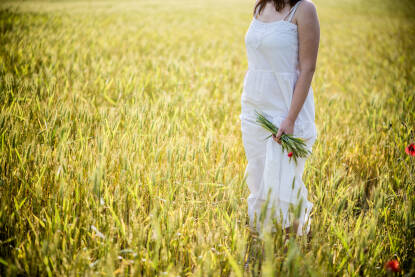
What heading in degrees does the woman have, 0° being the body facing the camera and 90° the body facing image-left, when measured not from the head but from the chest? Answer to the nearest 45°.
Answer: approximately 45°
